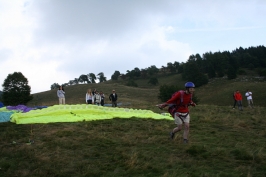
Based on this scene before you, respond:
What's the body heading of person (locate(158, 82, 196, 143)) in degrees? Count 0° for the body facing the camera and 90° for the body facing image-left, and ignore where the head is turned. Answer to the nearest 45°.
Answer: approximately 315°

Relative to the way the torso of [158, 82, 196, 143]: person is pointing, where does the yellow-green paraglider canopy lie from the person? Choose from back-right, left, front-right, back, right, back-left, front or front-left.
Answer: back
